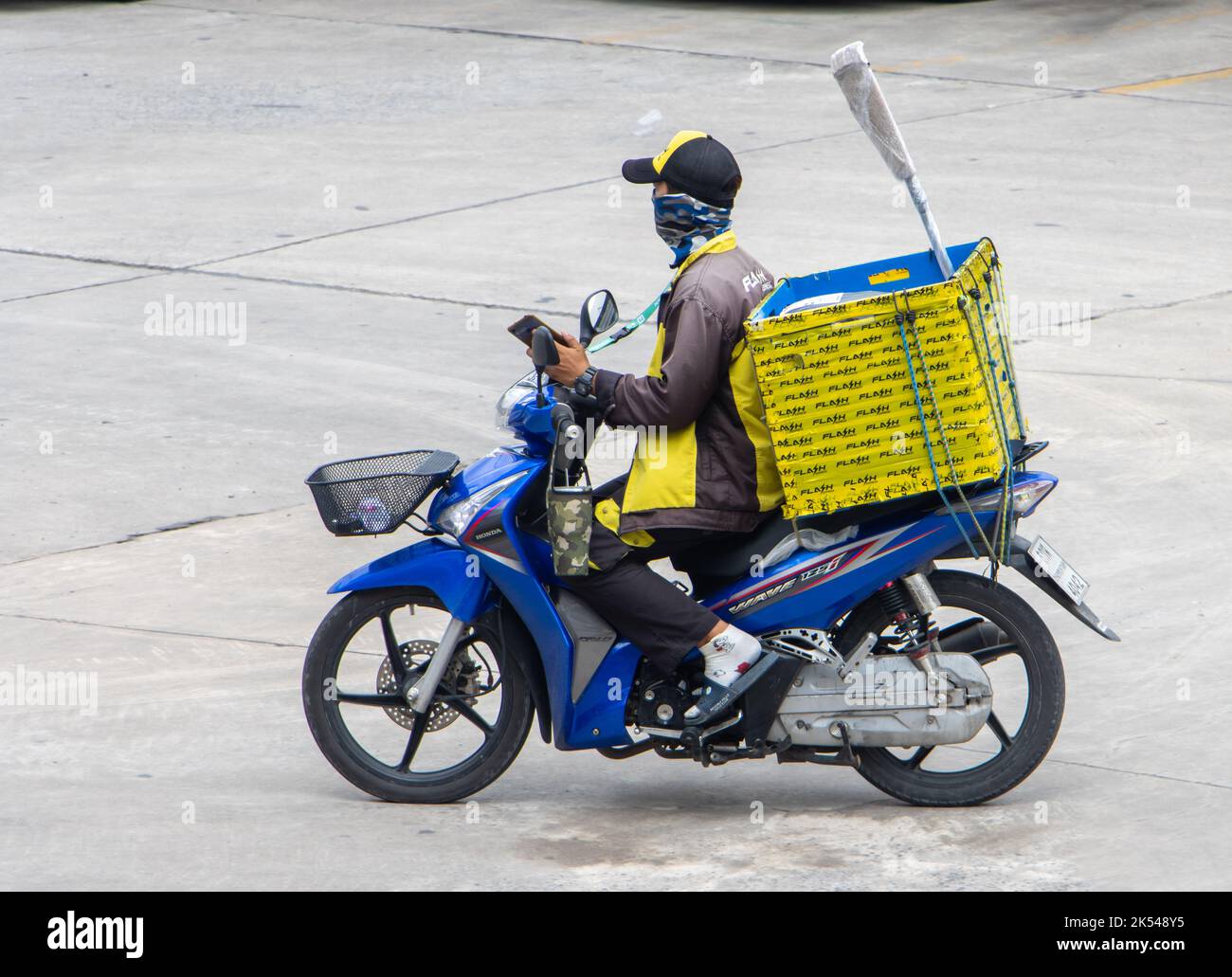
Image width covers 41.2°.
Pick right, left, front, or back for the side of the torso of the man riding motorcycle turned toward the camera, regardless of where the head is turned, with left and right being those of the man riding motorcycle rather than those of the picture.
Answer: left

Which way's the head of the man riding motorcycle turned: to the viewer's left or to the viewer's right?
to the viewer's left

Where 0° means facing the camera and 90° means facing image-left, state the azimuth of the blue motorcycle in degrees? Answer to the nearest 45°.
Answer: approximately 90°
